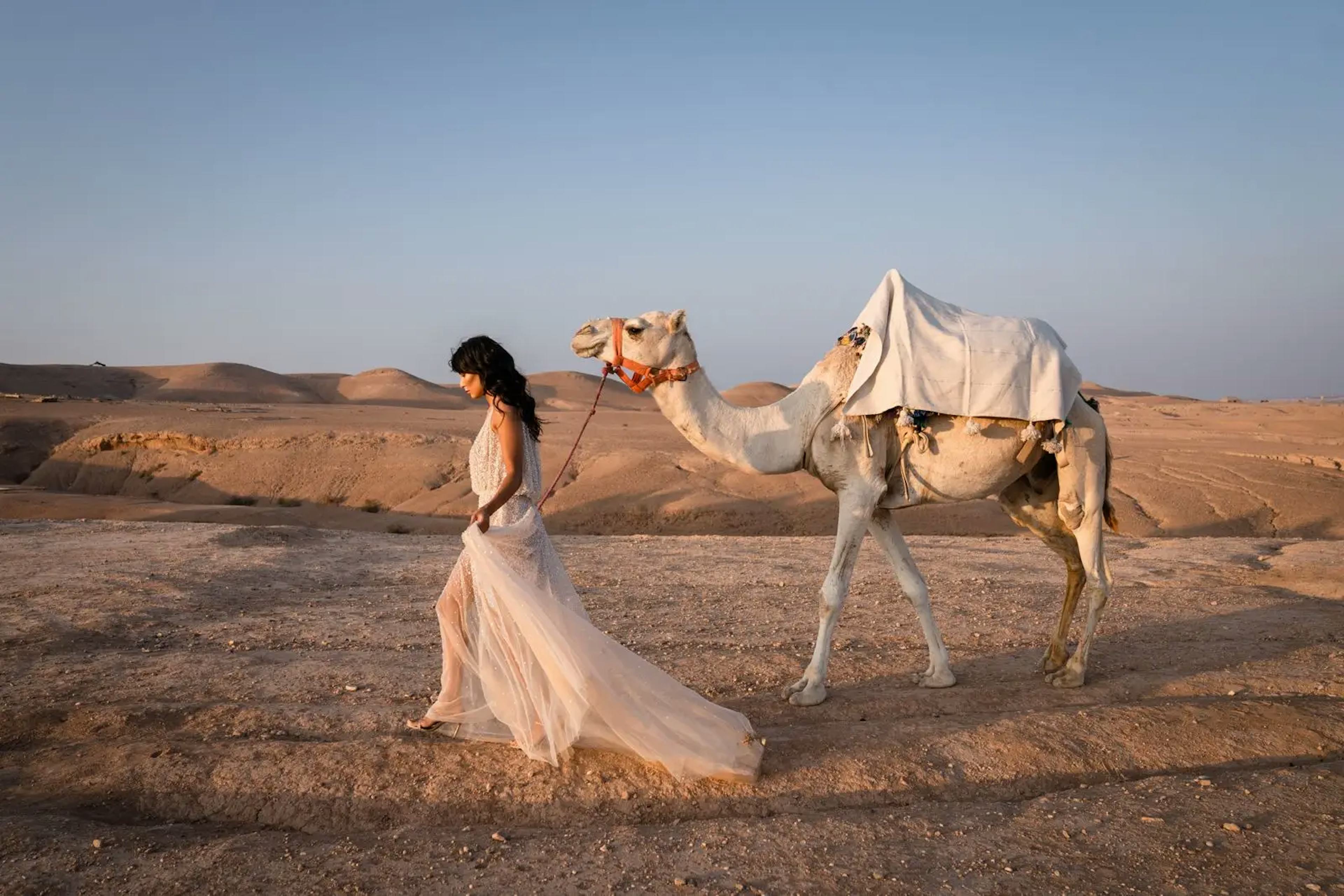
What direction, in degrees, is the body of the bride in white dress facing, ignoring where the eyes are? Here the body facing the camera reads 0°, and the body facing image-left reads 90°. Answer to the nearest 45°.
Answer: approximately 90°

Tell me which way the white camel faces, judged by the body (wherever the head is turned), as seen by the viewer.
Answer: to the viewer's left

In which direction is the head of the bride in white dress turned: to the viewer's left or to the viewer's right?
to the viewer's left
